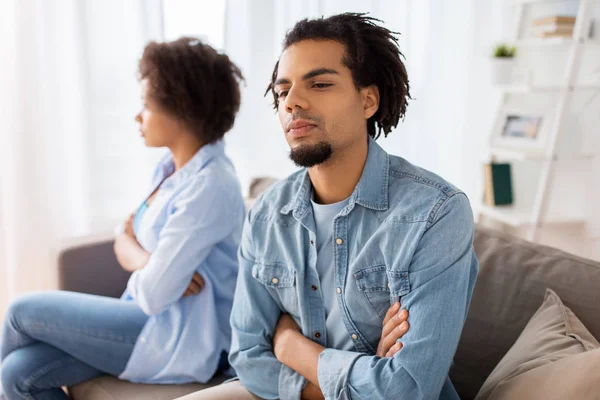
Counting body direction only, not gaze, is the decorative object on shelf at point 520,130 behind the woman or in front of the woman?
behind

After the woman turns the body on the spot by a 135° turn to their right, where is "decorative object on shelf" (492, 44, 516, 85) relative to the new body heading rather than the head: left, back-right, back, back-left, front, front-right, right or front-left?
front

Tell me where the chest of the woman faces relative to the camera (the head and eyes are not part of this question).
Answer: to the viewer's left

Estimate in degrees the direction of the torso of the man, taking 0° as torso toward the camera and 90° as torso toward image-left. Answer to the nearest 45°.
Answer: approximately 45°

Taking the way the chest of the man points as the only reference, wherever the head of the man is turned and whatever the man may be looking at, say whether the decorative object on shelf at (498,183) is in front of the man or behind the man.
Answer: behind

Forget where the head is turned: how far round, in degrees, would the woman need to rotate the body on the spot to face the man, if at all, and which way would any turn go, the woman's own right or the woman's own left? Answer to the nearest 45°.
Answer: approximately 135° to the woman's own left

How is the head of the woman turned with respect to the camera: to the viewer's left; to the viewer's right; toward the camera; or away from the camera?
to the viewer's left

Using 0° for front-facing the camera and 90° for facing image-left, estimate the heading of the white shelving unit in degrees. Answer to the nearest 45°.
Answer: approximately 45°
